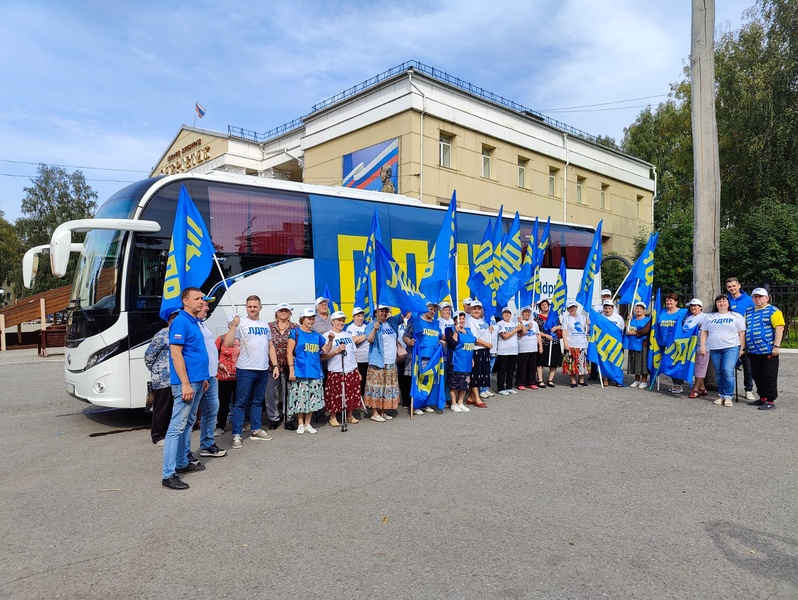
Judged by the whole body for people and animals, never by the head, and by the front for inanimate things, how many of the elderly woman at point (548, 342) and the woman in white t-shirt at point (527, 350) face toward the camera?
2

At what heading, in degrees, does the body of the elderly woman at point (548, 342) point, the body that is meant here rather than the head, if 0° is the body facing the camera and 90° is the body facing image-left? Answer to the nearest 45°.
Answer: approximately 0°

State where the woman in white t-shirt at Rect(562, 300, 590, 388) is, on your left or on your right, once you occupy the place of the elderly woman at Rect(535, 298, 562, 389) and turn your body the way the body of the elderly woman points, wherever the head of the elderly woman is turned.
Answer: on your left

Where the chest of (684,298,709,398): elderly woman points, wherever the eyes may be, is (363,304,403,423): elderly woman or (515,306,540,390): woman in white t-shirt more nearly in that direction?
the elderly woman

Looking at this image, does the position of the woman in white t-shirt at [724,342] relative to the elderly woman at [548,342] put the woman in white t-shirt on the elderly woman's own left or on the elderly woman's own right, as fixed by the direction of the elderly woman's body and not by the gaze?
on the elderly woman's own left

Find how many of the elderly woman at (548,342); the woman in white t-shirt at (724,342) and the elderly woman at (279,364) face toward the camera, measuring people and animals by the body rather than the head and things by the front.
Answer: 3

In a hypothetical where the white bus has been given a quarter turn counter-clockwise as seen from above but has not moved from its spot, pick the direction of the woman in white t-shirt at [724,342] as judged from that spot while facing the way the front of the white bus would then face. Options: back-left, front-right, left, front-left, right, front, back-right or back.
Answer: front-left

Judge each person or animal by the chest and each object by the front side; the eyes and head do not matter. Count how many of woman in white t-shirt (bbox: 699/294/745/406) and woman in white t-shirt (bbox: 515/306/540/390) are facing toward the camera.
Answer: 2

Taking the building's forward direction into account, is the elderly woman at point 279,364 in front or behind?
in front

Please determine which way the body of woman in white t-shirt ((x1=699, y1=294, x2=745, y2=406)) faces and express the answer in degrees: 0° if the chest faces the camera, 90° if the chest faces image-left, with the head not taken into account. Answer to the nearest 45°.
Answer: approximately 0°

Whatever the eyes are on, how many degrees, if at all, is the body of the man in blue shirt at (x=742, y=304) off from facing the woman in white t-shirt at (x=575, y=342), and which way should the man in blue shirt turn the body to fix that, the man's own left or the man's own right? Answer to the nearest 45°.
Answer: approximately 45° to the man's own right

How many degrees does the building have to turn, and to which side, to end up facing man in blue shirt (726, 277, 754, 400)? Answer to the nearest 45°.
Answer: approximately 45° to its left

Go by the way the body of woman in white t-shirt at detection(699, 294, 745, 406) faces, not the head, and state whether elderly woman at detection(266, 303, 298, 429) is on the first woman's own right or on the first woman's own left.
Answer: on the first woman's own right

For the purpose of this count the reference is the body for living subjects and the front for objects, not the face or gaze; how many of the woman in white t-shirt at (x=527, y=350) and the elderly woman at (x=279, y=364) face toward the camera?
2

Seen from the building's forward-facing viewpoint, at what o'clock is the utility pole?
The utility pole is roughly at 10 o'clock from the building.

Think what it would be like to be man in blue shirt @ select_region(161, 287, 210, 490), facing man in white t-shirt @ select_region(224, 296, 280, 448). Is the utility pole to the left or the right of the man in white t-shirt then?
right

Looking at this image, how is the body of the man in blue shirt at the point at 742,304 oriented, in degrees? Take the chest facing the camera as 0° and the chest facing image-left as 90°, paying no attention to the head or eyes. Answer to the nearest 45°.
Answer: approximately 45°
